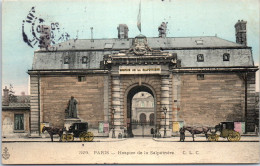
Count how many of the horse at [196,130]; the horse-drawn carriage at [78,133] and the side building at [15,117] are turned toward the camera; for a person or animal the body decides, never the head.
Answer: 1

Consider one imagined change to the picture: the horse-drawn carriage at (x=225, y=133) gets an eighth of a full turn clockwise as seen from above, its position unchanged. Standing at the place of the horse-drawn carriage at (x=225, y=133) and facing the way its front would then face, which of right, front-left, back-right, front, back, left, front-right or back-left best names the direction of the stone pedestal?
front-left

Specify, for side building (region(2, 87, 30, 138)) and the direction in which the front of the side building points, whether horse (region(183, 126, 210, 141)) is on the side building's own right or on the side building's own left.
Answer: on the side building's own left

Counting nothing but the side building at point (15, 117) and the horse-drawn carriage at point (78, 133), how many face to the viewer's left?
1

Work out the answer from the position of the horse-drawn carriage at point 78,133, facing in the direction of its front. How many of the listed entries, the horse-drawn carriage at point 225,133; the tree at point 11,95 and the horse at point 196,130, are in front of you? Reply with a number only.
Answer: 1

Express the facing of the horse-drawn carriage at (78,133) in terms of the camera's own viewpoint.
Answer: facing to the left of the viewer

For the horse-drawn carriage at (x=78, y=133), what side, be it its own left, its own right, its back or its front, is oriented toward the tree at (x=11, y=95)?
front

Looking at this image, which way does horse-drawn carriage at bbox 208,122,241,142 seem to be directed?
to the viewer's left

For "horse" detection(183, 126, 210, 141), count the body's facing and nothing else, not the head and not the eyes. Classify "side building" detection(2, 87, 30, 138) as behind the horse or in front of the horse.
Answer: in front

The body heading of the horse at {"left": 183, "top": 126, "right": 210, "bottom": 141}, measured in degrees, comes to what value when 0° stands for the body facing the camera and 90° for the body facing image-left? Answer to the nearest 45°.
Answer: approximately 90°

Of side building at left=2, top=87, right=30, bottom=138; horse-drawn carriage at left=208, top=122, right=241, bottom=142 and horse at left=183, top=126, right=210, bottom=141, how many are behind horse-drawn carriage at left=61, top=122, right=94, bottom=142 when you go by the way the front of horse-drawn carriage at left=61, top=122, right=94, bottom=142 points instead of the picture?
2

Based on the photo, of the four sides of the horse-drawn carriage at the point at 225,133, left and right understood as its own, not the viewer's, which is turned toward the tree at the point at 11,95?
front

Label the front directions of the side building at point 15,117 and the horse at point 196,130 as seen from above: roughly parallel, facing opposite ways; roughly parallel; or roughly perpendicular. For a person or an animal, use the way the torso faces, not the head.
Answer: roughly perpendicular

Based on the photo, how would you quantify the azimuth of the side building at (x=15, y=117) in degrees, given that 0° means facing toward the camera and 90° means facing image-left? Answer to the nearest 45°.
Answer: approximately 0°

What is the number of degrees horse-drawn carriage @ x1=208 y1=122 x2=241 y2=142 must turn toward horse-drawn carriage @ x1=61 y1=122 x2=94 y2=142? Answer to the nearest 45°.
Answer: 0° — it already faces it

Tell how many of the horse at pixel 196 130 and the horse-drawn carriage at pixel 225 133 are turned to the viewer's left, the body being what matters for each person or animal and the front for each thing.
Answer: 2

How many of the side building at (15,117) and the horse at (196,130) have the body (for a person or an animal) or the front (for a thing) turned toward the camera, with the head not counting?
1
